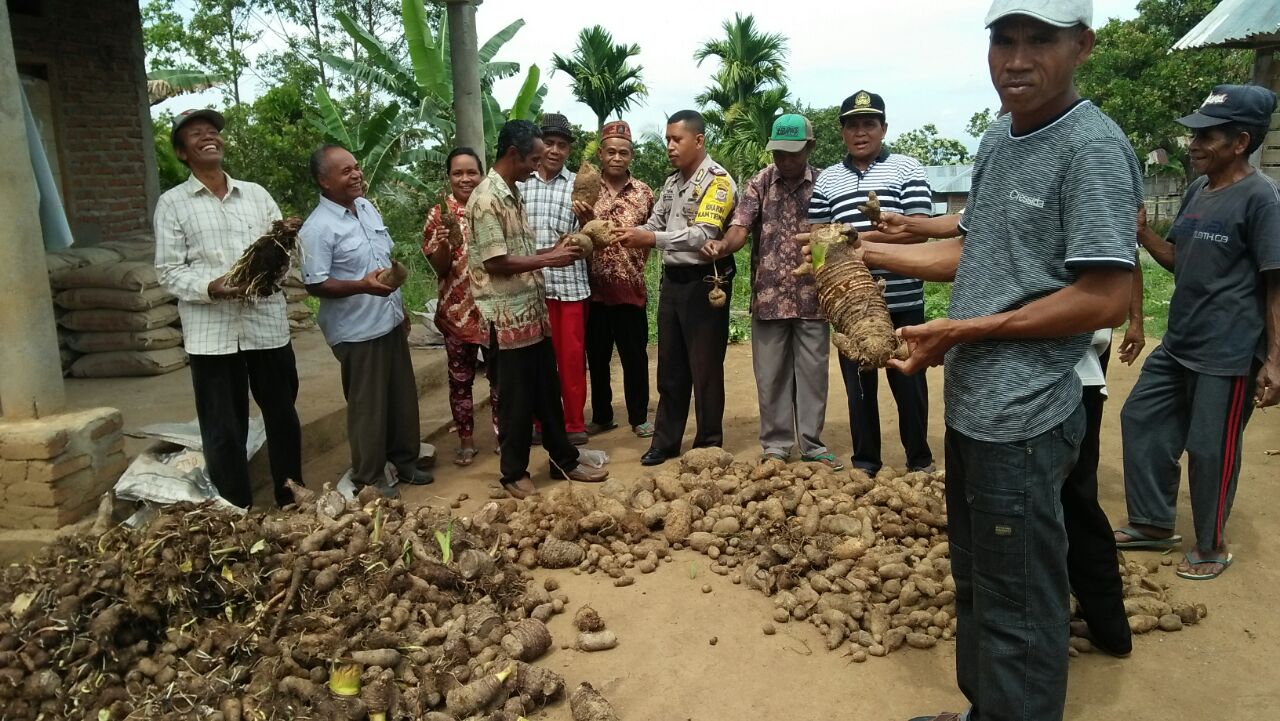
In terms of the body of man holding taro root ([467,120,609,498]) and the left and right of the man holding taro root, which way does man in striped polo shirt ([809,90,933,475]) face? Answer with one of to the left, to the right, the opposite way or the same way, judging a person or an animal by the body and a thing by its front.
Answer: to the right

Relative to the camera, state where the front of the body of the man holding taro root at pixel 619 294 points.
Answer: toward the camera

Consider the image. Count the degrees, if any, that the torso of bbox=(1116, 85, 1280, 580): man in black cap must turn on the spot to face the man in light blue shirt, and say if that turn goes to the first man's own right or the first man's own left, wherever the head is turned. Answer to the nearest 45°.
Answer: approximately 45° to the first man's own right

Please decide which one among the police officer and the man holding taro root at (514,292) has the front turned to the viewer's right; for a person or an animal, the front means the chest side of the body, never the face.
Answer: the man holding taro root

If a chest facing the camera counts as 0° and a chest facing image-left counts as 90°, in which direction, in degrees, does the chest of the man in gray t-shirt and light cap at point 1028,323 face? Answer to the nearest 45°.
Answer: approximately 45°

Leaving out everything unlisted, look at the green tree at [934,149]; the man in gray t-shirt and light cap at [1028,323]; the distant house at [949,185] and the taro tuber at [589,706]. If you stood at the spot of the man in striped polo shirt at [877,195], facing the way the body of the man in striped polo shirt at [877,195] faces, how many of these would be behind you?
2

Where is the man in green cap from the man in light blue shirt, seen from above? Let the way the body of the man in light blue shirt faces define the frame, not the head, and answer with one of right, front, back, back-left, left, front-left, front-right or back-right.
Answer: front-left

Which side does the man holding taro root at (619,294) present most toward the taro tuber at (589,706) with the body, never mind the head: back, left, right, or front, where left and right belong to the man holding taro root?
front

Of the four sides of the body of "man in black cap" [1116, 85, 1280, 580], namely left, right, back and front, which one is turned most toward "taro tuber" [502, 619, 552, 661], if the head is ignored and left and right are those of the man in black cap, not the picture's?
front

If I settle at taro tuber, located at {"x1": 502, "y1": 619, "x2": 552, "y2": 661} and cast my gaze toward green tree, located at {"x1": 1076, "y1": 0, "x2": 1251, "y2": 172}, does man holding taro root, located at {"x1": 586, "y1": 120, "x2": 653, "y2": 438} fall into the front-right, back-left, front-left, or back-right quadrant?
front-left

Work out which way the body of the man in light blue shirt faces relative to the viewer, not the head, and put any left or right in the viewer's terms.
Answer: facing the viewer and to the right of the viewer

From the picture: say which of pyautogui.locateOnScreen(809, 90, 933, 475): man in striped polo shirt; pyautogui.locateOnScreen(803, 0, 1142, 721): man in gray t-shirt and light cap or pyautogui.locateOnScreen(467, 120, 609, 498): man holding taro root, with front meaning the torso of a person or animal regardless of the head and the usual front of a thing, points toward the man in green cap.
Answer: the man holding taro root

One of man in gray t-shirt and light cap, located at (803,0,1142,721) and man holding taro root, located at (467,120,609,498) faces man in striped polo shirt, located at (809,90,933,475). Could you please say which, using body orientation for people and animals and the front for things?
the man holding taro root

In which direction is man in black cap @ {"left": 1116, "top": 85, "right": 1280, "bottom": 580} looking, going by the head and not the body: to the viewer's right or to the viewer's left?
to the viewer's left

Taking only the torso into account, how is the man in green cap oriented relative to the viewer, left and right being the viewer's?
facing the viewer

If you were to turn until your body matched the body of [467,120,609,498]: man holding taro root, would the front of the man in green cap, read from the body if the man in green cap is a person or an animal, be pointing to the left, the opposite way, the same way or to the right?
to the right

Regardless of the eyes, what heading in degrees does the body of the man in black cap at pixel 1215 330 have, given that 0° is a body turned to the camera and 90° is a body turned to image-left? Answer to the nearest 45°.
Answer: approximately 45°

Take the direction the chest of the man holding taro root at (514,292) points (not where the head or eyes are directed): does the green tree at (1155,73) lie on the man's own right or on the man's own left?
on the man's own left

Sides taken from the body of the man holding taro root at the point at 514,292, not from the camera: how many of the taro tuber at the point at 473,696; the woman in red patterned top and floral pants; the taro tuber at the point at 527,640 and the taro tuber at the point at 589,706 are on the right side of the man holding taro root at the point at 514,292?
3

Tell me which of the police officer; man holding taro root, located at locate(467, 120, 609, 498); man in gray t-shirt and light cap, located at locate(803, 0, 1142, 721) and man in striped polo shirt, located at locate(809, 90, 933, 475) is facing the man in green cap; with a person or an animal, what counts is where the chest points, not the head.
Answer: the man holding taro root
